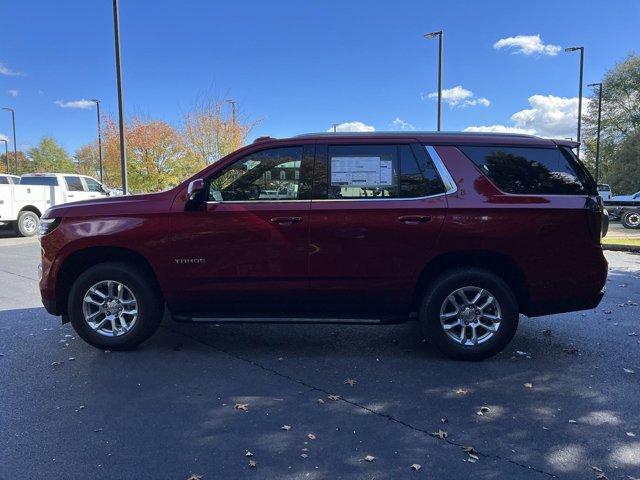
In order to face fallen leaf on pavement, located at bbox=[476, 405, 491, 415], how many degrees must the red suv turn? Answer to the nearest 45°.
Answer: approximately 135° to its left

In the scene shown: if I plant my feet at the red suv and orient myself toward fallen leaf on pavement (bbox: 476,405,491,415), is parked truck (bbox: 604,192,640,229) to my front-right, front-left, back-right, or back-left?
back-left

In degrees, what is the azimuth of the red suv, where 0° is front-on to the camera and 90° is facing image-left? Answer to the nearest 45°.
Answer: approximately 90°

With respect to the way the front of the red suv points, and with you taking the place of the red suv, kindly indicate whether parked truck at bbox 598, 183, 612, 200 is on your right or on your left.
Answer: on your right

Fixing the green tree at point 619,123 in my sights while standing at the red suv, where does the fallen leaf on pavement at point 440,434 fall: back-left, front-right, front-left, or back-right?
back-right

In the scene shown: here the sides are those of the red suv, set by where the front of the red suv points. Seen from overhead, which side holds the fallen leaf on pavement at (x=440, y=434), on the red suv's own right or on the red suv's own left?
on the red suv's own left

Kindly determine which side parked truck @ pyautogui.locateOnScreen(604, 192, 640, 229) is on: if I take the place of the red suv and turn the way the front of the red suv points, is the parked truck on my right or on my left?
on my right
